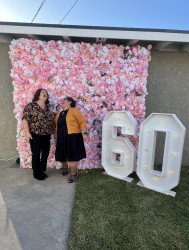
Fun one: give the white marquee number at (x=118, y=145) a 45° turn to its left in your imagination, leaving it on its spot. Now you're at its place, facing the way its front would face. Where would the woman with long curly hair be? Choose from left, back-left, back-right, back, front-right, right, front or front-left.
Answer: back-right

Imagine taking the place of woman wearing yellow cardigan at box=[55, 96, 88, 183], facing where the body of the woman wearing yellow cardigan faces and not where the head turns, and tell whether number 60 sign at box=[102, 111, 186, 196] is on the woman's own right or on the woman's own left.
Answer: on the woman's own left

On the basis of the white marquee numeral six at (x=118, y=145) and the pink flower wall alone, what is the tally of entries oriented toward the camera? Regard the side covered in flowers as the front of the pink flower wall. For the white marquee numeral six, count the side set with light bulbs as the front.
2

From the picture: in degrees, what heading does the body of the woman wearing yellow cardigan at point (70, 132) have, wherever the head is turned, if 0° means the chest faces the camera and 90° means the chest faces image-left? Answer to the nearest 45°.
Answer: approximately 45°

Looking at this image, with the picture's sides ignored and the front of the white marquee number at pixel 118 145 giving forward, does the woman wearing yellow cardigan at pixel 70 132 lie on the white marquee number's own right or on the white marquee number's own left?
on the white marquee number's own right

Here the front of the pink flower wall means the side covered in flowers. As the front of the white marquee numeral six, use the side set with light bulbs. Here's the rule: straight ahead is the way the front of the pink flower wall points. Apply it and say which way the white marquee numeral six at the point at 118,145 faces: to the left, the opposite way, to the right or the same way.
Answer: the same way

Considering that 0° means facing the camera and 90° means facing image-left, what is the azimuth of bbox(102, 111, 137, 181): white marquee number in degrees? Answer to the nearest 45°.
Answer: approximately 0°

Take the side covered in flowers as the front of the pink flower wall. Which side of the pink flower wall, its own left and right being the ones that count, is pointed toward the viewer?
front
